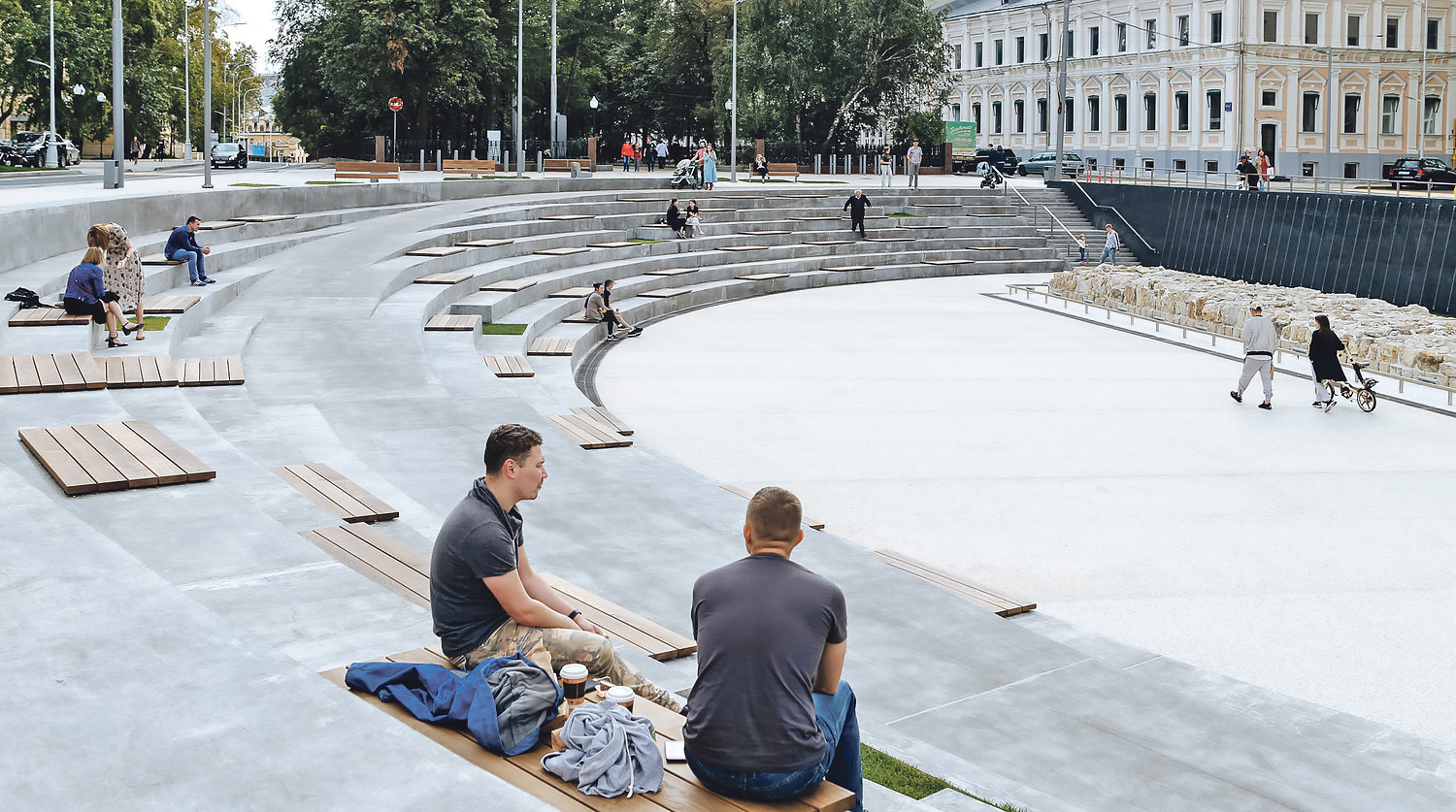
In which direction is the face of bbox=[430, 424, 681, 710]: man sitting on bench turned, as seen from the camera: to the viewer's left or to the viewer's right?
to the viewer's right

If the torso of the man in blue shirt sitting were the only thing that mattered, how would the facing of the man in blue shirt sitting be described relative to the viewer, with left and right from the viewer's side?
facing to the right of the viewer

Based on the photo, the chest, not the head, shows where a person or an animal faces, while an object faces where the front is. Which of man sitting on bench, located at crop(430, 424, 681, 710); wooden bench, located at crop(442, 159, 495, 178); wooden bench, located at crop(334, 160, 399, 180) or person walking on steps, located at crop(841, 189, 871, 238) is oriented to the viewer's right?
the man sitting on bench

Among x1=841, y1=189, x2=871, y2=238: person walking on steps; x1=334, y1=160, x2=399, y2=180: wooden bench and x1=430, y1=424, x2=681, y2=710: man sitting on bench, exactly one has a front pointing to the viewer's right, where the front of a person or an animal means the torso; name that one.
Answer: the man sitting on bench

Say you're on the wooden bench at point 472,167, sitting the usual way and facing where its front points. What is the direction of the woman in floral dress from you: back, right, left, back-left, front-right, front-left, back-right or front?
front

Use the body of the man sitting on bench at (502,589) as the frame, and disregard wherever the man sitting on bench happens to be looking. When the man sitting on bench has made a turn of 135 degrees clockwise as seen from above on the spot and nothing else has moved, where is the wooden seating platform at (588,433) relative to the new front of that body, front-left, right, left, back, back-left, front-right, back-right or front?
back-right

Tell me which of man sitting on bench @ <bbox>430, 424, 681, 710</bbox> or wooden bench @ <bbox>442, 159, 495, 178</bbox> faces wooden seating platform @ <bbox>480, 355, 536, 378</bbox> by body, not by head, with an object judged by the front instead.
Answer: the wooden bench

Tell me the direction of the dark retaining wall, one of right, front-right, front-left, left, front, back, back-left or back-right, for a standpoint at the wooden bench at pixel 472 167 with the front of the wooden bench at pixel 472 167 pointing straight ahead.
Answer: front-left

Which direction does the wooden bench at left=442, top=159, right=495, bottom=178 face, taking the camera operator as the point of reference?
facing the viewer

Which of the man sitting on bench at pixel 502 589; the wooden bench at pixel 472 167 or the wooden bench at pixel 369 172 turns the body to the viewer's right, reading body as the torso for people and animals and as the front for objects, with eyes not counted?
the man sitting on bench

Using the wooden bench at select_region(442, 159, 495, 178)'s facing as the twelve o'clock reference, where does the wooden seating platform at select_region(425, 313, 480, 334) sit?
The wooden seating platform is roughly at 12 o'clock from the wooden bench.

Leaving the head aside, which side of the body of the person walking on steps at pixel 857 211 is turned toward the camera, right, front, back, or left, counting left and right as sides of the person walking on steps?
front

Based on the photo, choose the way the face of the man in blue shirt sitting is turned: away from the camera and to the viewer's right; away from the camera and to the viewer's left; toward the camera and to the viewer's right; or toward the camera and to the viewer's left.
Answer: toward the camera and to the viewer's right

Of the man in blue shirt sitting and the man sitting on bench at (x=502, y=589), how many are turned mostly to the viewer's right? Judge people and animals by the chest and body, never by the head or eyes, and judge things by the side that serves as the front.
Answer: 2

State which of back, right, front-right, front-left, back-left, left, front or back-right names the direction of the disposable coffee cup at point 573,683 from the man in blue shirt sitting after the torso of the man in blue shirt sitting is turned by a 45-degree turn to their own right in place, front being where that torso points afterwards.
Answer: front-right

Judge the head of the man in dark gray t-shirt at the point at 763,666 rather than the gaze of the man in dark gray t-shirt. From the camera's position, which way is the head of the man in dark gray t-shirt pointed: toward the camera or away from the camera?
away from the camera

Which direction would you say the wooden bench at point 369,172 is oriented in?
toward the camera
